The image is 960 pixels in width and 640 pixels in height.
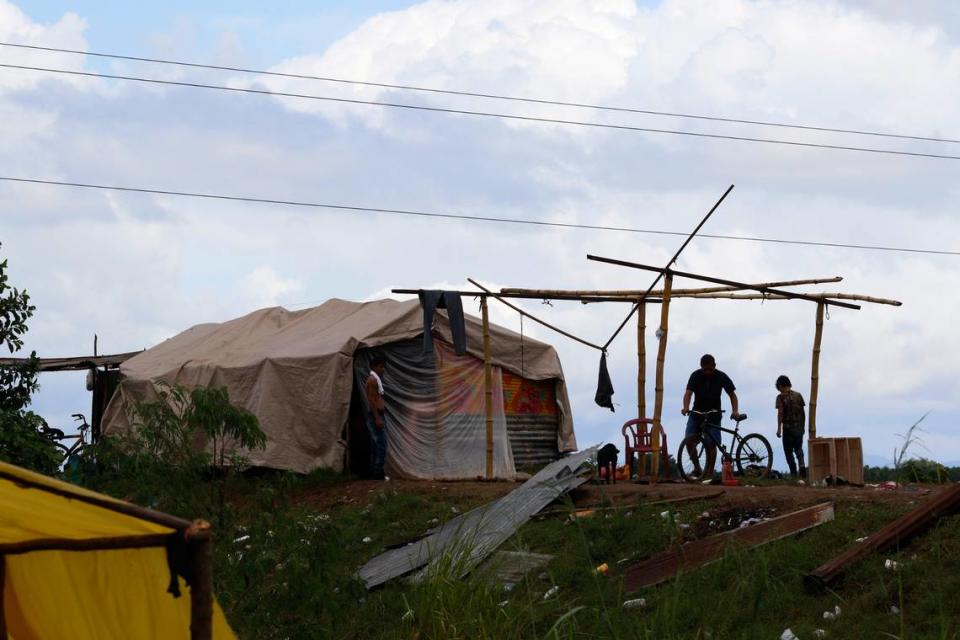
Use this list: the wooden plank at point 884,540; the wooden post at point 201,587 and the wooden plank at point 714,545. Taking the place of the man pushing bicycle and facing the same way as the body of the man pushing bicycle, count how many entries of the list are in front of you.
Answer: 3

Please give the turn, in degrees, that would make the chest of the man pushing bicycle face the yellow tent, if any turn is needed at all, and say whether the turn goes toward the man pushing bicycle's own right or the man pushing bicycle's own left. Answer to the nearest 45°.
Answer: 0° — they already face it

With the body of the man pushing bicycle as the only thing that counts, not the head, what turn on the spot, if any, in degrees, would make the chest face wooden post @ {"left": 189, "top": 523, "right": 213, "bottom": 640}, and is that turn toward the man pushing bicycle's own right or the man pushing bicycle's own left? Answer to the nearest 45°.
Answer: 0° — they already face it

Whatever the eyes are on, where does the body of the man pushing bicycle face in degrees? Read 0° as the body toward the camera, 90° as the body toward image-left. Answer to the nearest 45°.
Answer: approximately 0°

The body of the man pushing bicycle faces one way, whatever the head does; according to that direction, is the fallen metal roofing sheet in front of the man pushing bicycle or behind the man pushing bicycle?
in front

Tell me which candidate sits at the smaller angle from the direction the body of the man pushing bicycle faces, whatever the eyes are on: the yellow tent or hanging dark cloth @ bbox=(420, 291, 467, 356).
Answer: the yellow tent

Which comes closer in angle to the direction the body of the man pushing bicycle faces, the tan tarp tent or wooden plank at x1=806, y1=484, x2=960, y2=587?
the wooden plank

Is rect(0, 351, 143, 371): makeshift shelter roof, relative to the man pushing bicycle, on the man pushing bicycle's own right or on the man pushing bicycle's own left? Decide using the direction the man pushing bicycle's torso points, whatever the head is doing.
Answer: on the man pushing bicycle's own right

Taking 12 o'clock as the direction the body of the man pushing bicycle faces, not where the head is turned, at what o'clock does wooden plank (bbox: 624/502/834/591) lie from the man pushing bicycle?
The wooden plank is roughly at 12 o'clock from the man pushing bicycle.

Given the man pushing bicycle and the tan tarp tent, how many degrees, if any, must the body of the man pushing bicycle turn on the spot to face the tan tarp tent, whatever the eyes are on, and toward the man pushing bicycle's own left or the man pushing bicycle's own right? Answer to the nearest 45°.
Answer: approximately 90° to the man pushing bicycle's own right

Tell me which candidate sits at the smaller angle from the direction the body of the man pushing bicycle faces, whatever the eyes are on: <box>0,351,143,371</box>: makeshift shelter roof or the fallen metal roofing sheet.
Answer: the fallen metal roofing sheet

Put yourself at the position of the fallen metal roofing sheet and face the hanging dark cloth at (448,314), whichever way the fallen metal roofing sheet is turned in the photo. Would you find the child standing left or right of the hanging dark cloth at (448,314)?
right

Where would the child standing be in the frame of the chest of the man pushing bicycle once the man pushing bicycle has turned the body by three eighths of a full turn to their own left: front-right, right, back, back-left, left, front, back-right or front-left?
front

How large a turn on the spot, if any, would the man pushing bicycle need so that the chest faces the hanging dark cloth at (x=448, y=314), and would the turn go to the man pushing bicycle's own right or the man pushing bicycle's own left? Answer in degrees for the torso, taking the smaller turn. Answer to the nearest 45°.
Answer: approximately 90° to the man pushing bicycle's own right

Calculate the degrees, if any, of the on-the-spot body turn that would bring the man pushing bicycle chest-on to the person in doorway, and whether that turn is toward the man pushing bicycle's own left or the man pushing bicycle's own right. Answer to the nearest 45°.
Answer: approximately 90° to the man pushing bicycle's own right
